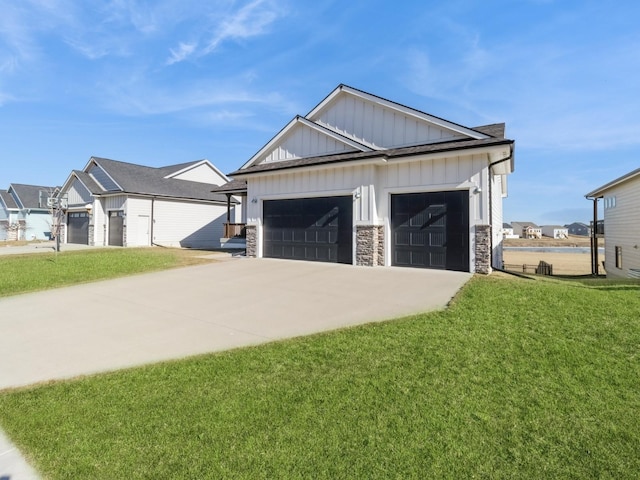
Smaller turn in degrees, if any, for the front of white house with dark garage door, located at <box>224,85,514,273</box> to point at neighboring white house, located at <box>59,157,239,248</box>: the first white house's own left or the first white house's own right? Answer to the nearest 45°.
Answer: approximately 90° to the first white house's own right

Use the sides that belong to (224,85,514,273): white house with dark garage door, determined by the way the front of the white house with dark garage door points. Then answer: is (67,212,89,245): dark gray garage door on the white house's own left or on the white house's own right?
on the white house's own right

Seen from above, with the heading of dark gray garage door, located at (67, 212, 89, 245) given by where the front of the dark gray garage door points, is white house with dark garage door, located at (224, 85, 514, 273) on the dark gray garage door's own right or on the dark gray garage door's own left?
on the dark gray garage door's own left

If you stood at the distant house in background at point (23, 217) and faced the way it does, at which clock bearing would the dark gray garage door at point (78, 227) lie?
The dark gray garage door is roughly at 10 o'clock from the distant house in background.

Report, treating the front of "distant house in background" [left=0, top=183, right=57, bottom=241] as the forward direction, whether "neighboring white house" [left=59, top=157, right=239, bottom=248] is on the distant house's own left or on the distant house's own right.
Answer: on the distant house's own left

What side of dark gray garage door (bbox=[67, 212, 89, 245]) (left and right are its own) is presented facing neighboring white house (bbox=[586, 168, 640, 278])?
left

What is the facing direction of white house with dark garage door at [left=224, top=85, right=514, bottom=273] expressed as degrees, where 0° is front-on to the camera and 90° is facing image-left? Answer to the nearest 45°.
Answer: approximately 45°

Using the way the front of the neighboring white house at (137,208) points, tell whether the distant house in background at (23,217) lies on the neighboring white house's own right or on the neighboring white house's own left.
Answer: on the neighboring white house's own right
